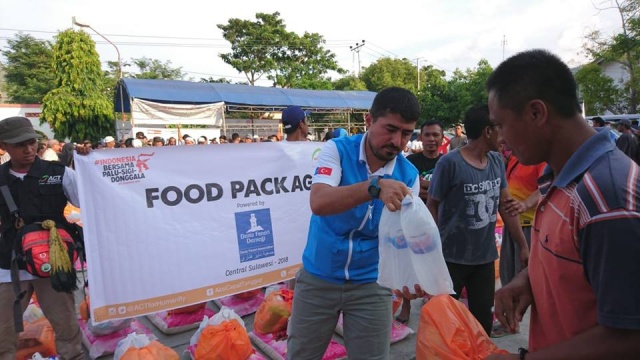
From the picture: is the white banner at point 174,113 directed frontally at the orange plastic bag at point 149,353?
yes

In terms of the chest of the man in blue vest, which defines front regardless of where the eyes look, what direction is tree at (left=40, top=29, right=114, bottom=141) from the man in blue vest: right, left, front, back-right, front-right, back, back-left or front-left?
back

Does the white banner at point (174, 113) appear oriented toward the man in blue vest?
yes

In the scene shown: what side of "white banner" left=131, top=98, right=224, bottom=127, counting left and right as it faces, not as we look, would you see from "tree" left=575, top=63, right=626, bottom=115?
left

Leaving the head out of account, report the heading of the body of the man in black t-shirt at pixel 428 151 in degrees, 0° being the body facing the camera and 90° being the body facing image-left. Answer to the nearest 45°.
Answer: approximately 0°

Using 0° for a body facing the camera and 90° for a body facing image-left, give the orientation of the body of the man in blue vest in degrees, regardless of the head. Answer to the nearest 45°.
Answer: approximately 315°

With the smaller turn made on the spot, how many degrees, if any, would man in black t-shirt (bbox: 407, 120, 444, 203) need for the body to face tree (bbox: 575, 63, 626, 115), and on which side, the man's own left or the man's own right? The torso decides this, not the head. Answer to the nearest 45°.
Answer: approximately 135° to the man's own left

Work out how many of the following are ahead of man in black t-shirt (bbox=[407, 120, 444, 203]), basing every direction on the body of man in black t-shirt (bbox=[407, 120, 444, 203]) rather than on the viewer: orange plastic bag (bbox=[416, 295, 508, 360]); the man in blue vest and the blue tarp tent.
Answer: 2

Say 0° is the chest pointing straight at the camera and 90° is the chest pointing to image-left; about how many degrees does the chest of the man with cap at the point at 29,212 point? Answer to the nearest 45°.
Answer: approximately 0°
